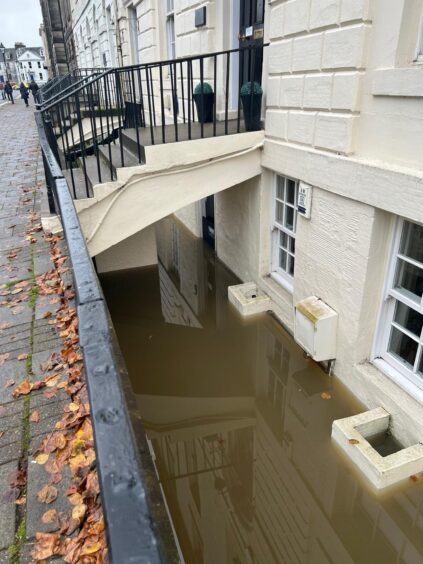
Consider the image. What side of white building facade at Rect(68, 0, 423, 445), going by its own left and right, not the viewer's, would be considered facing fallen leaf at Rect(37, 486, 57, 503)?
front

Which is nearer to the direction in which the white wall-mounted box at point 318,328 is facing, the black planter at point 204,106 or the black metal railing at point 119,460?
the black metal railing

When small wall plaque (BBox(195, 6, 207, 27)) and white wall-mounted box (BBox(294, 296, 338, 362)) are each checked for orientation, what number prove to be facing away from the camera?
0

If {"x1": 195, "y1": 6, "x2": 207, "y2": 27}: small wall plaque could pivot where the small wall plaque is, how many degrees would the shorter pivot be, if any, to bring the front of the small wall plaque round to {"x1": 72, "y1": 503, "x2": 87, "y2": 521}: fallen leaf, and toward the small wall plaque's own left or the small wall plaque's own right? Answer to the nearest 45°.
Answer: approximately 45° to the small wall plaque's own left

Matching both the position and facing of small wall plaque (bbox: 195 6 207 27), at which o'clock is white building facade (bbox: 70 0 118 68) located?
The white building facade is roughly at 4 o'clock from the small wall plaque.

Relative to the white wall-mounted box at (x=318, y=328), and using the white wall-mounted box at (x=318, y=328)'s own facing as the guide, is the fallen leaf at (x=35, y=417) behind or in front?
in front

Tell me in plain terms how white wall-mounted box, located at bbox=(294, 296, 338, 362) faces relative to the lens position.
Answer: facing the viewer and to the left of the viewer

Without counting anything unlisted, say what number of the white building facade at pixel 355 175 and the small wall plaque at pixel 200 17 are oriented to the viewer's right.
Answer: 0

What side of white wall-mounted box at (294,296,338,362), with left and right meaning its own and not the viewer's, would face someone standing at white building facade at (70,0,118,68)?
right

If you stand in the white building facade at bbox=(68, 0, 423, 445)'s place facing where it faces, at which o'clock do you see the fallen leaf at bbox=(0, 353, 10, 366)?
The fallen leaf is roughly at 12 o'clock from the white building facade.

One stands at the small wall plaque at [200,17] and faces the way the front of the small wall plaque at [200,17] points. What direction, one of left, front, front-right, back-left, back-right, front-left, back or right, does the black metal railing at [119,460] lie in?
front-left

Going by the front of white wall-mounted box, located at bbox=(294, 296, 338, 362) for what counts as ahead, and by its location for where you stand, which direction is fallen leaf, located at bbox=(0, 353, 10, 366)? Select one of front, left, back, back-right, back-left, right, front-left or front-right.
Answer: front

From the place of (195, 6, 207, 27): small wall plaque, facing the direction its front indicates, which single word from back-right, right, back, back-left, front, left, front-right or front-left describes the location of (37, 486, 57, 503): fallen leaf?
front-left

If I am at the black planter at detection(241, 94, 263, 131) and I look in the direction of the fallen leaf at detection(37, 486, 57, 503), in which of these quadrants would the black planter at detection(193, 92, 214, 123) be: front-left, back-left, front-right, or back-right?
back-right

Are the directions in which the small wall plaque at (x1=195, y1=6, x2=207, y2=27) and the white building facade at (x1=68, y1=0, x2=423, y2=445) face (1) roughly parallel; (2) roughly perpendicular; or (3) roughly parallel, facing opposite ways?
roughly parallel

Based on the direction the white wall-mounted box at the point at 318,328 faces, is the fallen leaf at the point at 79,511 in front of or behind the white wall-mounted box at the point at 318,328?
in front

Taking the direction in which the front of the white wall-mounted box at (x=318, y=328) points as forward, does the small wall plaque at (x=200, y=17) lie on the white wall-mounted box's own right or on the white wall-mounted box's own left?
on the white wall-mounted box's own right
